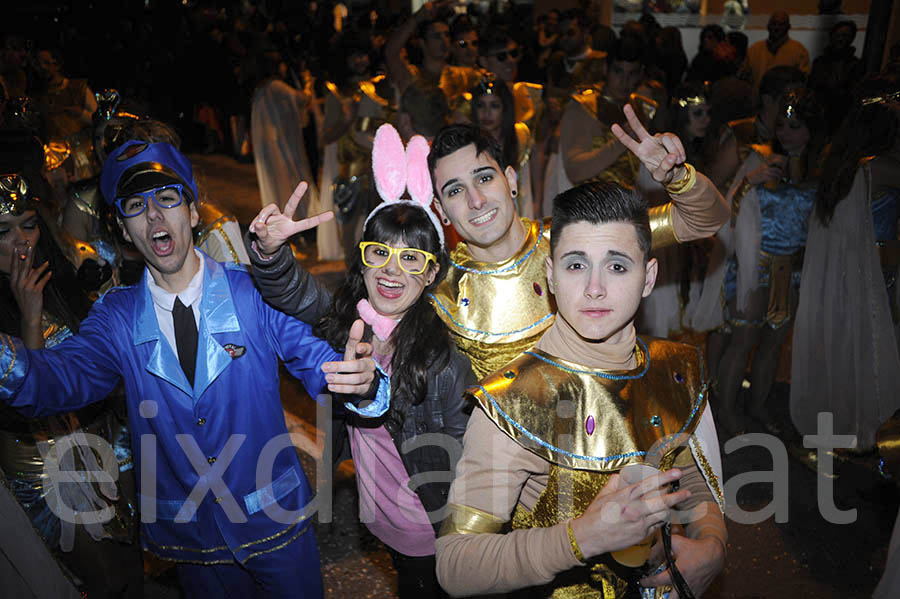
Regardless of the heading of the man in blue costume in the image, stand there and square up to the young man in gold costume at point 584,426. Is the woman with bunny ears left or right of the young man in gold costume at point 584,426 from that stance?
left

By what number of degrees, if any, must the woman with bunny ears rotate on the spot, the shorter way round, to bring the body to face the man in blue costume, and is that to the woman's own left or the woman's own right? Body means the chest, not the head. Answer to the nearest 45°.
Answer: approximately 45° to the woman's own right

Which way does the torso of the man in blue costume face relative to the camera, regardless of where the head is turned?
toward the camera

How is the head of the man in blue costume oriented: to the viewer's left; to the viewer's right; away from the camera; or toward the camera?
toward the camera

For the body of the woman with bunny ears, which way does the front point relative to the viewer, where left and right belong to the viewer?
facing the viewer and to the left of the viewer

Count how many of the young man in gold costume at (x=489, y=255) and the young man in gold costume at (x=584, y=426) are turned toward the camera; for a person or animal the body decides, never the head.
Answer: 2

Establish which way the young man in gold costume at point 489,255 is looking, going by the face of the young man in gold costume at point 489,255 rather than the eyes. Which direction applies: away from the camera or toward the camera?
toward the camera

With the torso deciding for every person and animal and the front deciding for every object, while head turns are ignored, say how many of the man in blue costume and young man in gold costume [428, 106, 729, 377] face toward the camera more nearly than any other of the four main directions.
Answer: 2

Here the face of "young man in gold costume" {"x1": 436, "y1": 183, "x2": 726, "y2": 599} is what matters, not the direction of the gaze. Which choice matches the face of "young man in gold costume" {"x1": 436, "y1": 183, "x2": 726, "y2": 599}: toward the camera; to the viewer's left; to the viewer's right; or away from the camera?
toward the camera

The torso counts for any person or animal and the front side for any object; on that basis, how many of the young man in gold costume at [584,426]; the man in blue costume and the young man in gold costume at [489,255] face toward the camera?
3

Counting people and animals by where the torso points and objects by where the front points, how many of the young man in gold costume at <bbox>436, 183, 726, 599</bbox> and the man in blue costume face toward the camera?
2

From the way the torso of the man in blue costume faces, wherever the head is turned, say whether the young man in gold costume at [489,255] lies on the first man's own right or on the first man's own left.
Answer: on the first man's own left

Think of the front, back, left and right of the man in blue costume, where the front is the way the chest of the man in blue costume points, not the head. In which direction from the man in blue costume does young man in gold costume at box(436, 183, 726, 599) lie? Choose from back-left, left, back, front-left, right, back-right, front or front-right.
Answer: front-left

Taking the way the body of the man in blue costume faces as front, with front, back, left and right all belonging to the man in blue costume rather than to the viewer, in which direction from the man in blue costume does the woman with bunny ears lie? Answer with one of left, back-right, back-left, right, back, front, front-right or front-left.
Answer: left

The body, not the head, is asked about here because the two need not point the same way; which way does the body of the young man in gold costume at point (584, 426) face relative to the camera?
toward the camera

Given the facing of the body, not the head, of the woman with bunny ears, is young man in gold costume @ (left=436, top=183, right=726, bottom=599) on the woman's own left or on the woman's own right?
on the woman's own left
